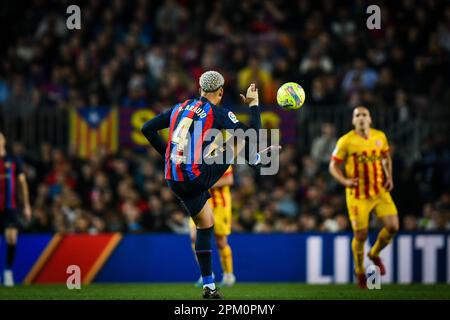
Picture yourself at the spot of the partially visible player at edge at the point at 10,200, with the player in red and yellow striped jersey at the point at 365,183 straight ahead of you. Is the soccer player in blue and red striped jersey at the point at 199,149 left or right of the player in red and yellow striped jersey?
right

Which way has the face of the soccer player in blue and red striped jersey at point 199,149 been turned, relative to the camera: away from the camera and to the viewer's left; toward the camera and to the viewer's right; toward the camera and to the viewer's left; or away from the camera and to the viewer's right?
away from the camera and to the viewer's right

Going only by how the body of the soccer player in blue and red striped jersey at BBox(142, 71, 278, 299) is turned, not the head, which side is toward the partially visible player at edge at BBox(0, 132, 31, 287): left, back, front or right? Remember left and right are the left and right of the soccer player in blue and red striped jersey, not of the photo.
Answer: left

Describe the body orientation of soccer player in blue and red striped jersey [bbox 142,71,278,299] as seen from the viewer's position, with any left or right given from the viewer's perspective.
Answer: facing away from the viewer and to the right of the viewer

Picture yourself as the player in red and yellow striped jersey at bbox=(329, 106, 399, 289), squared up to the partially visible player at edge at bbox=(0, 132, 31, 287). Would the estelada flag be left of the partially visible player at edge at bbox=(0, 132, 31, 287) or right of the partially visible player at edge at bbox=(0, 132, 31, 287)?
right

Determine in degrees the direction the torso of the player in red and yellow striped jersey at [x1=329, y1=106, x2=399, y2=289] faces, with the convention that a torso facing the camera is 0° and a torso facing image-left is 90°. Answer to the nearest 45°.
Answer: approximately 0°
